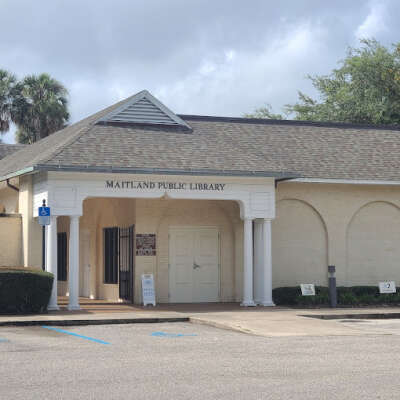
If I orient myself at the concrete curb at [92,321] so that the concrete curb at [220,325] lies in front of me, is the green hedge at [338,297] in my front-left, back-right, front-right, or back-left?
front-left

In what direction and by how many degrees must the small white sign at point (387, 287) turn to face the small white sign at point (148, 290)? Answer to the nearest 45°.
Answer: approximately 90° to its right

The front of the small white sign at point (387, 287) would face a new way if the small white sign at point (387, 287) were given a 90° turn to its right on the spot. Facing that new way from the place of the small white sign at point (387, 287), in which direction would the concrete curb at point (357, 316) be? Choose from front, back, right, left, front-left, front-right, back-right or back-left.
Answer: left

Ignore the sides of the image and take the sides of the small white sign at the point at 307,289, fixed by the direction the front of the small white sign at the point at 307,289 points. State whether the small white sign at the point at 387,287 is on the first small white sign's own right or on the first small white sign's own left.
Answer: on the first small white sign's own left

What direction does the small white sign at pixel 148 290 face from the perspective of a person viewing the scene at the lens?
facing the viewer

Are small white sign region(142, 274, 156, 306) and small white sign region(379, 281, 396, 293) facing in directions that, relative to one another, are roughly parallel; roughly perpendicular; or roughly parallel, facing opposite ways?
roughly parallel

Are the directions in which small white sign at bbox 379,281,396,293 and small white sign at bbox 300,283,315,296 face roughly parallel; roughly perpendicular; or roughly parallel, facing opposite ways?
roughly parallel

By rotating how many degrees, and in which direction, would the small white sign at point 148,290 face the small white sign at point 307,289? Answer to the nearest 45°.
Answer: approximately 90° to its left

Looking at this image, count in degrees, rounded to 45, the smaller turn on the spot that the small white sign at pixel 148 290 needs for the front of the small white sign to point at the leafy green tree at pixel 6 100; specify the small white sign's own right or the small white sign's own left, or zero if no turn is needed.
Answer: approximately 180°

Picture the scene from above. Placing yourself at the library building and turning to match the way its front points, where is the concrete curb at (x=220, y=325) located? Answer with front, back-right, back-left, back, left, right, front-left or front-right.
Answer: front

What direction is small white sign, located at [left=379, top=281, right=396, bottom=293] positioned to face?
toward the camera

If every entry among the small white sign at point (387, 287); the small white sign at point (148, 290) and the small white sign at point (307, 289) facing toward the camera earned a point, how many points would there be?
3
